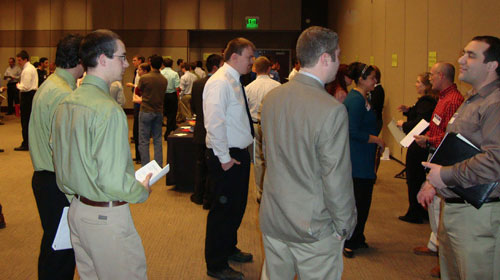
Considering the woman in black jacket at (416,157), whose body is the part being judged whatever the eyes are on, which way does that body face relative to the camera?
to the viewer's left

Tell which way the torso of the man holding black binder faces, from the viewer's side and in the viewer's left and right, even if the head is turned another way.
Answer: facing to the left of the viewer

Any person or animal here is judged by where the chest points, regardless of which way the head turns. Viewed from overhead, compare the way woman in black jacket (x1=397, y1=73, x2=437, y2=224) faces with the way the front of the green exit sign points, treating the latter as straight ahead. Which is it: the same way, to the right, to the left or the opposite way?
to the right

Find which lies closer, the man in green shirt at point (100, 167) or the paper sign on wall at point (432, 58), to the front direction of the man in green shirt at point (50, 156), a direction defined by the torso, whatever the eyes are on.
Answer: the paper sign on wall

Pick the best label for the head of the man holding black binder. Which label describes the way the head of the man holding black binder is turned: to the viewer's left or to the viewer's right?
to the viewer's left

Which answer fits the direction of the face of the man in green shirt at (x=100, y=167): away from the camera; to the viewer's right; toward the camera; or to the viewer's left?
to the viewer's right

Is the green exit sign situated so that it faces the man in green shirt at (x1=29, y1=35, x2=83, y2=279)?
yes

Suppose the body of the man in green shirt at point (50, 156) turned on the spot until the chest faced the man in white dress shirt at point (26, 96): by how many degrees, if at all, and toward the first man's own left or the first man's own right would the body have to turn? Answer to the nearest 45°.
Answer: approximately 45° to the first man's own left

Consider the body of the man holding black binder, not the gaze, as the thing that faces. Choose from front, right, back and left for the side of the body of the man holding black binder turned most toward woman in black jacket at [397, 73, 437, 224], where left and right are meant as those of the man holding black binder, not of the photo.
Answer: right

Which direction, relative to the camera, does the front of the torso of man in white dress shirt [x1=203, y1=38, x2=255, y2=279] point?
to the viewer's right
